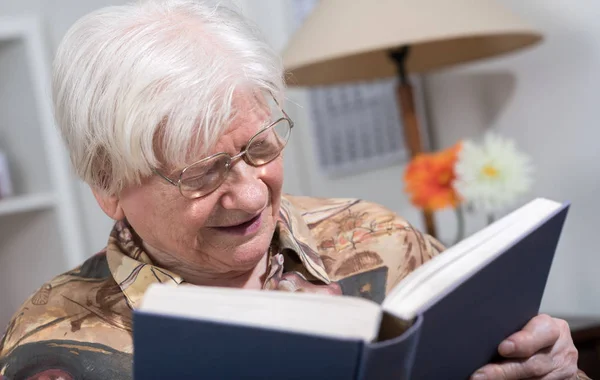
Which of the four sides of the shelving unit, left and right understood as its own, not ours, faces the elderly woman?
front

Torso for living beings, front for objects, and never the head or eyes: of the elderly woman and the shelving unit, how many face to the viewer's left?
0

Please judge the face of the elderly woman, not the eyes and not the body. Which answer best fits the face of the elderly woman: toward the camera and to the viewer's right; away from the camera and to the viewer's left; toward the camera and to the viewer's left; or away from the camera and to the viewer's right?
toward the camera and to the viewer's right

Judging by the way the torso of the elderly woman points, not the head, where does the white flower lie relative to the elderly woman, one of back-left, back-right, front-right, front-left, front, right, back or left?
left

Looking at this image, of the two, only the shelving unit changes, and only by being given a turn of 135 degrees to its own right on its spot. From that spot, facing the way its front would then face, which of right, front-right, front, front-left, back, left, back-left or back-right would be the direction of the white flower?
back

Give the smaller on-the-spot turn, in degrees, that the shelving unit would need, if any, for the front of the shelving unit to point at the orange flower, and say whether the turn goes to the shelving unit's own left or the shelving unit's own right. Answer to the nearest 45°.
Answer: approximately 45° to the shelving unit's own left

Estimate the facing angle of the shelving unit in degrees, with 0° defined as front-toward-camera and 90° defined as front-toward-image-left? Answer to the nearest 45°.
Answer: approximately 0°

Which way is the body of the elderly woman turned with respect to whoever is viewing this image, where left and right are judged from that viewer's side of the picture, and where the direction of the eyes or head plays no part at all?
facing the viewer and to the right of the viewer

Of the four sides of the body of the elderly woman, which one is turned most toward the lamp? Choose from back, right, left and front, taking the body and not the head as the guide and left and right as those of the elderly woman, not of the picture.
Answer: left

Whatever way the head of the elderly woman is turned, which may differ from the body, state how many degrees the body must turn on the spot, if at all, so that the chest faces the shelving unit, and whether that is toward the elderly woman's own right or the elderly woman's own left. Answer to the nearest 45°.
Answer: approximately 180°

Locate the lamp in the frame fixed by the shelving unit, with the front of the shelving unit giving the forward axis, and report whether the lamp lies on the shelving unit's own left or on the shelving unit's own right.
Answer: on the shelving unit's own left
